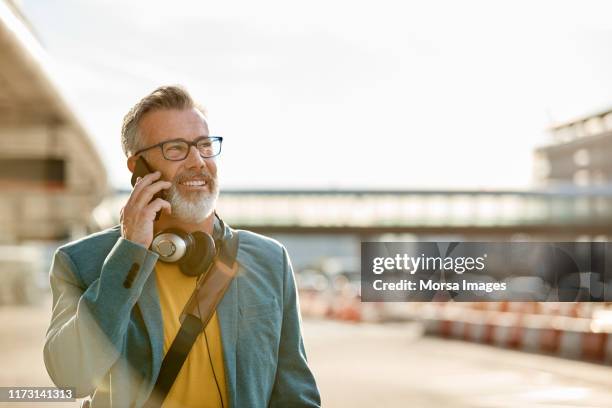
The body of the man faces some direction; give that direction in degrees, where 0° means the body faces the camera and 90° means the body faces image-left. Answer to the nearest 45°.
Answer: approximately 0°

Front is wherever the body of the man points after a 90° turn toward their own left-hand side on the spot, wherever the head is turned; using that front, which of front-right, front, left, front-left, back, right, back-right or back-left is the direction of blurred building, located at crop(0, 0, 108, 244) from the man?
left

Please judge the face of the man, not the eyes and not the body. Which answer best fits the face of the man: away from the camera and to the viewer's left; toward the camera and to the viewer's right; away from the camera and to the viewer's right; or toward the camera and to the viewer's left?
toward the camera and to the viewer's right
